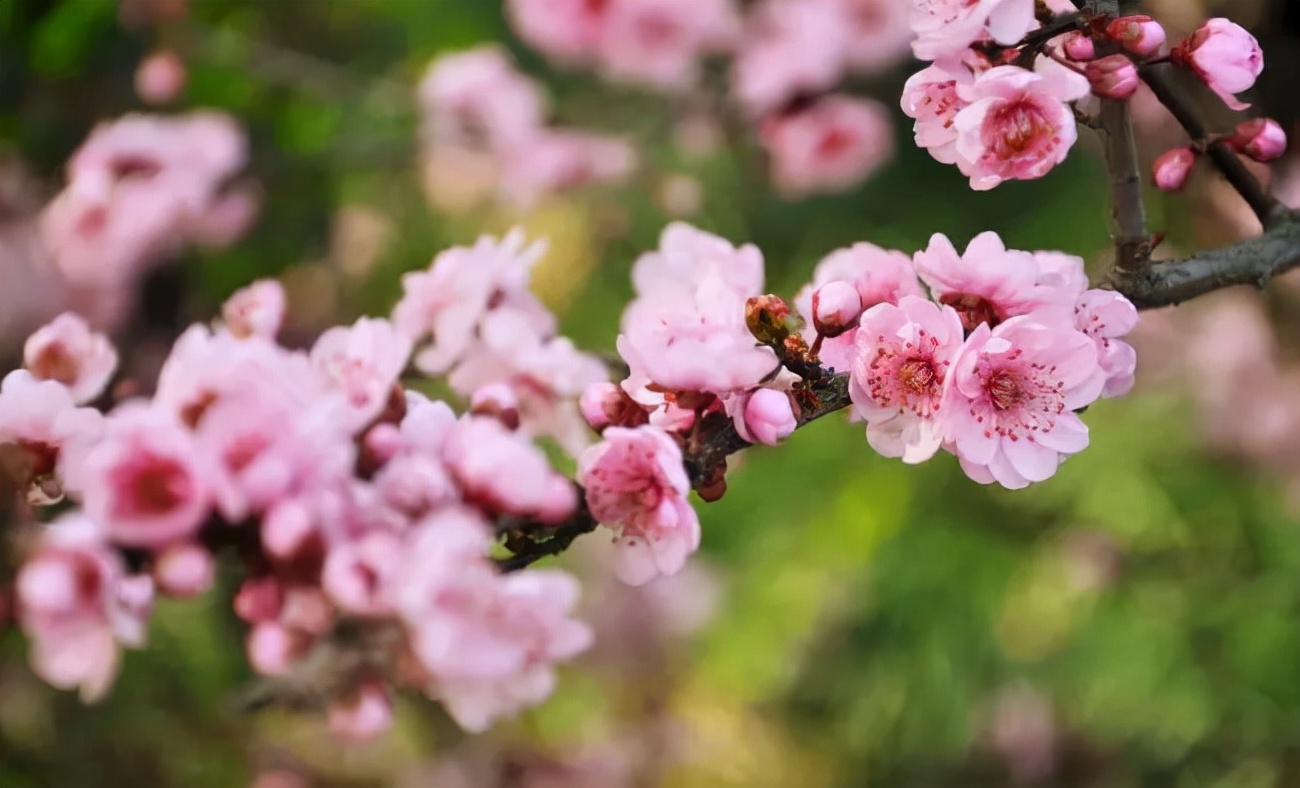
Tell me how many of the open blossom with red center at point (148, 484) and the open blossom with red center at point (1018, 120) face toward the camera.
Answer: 2

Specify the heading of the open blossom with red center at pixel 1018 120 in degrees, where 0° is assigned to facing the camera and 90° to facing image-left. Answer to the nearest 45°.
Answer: approximately 0°
